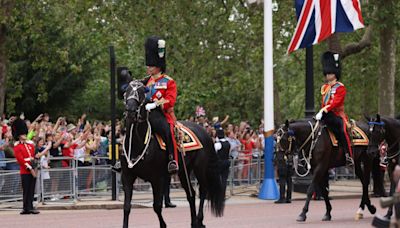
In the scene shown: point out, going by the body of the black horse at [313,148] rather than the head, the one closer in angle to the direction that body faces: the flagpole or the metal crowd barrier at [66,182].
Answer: the metal crowd barrier

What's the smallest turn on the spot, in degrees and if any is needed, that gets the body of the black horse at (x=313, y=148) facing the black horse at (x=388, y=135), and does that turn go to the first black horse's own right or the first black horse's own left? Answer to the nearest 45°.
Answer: approximately 135° to the first black horse's own left

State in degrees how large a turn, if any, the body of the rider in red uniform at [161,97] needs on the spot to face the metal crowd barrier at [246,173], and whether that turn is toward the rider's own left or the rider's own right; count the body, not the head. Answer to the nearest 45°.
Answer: approximately 135° to the rider's own right

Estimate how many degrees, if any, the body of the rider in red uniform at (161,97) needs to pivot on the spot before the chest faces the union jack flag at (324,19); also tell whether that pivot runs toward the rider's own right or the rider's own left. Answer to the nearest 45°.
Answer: approximately 180°

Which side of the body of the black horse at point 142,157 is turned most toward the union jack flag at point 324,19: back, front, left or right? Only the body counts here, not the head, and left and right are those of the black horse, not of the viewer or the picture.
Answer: back

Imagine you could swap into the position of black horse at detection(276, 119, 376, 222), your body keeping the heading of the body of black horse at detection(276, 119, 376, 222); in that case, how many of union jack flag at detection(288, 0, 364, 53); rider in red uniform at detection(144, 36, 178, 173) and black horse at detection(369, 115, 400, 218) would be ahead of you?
1

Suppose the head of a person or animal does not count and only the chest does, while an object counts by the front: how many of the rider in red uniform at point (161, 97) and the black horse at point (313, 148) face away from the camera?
0

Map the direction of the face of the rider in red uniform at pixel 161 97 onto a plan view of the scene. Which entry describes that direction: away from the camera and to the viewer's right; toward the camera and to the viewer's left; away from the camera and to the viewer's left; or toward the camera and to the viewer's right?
toward the camera and to the viewer's left

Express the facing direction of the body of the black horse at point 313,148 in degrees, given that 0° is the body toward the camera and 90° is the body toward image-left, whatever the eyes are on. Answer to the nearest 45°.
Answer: approximately 45°

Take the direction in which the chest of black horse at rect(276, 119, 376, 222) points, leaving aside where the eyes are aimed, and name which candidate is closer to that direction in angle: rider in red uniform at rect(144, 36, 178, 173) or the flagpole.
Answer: the rider in red uniform

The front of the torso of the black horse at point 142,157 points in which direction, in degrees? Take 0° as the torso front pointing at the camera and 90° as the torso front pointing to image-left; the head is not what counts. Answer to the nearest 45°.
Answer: approximately 45°

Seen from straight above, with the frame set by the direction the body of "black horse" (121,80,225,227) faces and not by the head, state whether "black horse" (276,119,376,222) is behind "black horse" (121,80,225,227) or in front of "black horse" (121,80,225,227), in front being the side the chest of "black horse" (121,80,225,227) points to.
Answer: behind

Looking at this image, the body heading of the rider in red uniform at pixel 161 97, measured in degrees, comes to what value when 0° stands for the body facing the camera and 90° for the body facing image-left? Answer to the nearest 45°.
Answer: approximately 45°
